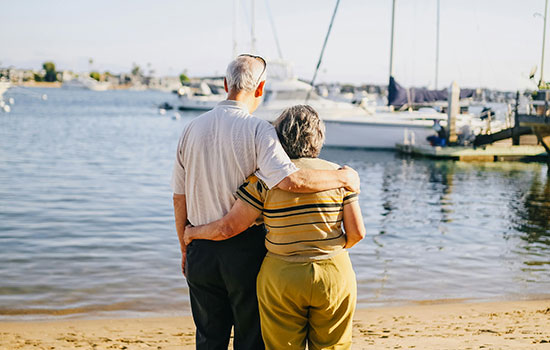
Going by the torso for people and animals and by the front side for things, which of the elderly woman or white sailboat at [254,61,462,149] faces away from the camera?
the elderly woman

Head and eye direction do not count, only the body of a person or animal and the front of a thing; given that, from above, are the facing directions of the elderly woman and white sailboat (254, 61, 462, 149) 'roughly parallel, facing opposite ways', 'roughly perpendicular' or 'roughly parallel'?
roughly perpendicular

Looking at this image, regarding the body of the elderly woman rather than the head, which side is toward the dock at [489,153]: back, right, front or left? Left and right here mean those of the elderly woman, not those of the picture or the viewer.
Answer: front

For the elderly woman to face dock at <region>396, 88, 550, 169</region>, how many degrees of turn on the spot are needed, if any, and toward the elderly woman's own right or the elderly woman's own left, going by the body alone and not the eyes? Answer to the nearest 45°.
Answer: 0° — they already face it

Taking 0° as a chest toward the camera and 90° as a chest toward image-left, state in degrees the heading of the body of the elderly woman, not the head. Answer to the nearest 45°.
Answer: approximately 180°

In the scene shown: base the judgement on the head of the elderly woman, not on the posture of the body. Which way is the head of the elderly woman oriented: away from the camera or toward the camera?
away from the camera

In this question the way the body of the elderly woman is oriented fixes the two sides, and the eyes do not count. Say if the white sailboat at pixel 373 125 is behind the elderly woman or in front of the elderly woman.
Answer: in front

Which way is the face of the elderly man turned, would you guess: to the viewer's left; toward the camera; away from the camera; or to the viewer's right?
away from the camera
